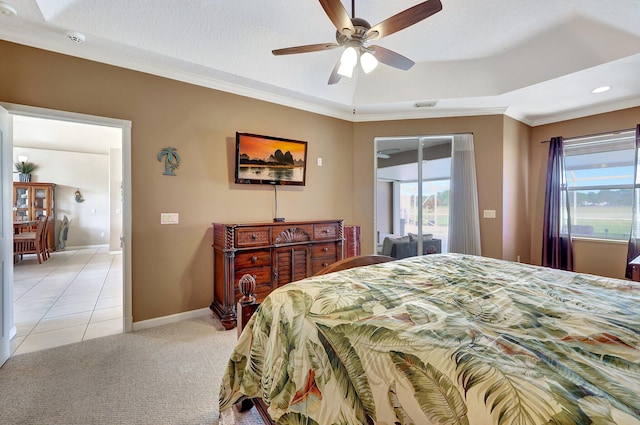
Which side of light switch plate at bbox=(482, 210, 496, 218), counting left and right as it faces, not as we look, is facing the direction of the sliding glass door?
right

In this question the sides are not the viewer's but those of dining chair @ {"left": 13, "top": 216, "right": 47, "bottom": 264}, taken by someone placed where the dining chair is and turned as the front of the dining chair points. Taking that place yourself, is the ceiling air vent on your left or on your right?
on your left

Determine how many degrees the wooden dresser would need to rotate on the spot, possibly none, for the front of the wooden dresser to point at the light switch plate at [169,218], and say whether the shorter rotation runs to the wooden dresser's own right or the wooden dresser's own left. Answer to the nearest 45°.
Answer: approximately 135° to the wooden dresser's own right

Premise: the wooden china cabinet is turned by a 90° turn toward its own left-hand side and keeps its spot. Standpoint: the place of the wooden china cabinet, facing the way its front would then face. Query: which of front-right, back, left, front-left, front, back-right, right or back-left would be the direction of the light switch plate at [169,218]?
right

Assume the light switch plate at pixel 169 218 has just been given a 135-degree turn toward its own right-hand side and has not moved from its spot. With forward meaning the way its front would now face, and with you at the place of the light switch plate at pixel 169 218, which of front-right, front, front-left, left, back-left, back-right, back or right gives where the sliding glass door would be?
back-right

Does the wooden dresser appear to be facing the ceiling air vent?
no

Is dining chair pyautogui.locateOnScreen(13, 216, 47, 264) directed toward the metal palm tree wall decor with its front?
no

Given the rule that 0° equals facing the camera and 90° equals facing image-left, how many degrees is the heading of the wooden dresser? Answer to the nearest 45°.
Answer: approximately 315°

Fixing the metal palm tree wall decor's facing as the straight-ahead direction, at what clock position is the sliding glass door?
The sliding glass door is roughly at 9 o'clock from the metal palm tree wall decor.

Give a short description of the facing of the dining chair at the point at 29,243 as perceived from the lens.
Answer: facing to the left of the viewer

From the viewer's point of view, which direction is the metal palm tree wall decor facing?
toward the camera

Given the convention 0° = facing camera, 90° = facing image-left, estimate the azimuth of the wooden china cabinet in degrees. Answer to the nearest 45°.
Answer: approximately 0°

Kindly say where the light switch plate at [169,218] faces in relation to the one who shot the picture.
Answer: facing the viewer

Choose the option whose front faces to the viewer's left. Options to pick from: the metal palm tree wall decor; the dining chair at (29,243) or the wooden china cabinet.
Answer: the dining chair

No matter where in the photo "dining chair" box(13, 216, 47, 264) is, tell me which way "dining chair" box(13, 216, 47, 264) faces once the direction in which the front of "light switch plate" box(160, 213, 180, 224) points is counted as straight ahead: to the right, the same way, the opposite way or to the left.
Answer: to the right

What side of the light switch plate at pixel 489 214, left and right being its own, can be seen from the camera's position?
front
